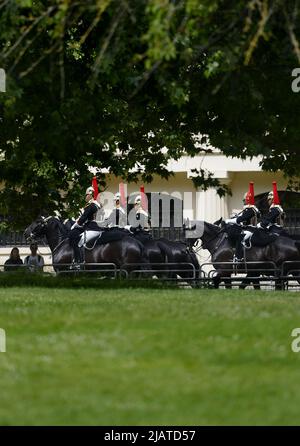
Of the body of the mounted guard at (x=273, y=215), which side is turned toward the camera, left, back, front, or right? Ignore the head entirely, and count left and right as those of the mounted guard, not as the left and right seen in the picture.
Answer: left

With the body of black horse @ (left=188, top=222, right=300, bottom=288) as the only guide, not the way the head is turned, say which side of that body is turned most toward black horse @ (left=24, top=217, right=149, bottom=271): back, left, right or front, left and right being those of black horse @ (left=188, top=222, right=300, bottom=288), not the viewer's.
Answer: front

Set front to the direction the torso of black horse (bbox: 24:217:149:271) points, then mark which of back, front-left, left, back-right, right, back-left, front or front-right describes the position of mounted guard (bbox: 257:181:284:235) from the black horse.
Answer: back

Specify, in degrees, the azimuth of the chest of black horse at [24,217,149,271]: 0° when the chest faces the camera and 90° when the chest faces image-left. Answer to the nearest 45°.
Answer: approximately 90°

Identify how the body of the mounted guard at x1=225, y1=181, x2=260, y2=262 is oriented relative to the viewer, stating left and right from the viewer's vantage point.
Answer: facing to the left of the viewer

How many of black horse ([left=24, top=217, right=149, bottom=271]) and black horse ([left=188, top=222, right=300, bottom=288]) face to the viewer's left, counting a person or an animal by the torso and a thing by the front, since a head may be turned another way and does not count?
2

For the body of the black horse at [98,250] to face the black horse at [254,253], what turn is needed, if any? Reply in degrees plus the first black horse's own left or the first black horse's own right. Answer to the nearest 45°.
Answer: approximately 180°

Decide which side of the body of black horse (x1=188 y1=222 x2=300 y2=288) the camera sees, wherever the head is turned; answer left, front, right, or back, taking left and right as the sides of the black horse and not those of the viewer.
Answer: left

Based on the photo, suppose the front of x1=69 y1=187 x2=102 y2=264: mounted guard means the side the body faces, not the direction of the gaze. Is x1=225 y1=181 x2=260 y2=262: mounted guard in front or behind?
behind

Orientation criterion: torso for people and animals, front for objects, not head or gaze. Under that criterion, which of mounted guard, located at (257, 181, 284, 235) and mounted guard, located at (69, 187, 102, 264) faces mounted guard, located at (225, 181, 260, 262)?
mounted guard, located at (257, 181, 284, 235)

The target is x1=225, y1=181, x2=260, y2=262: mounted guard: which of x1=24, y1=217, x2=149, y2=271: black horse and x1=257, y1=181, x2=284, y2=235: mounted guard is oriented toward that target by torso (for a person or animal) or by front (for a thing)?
x1=257, y1=181, x2=284, y2=235: mounted guard

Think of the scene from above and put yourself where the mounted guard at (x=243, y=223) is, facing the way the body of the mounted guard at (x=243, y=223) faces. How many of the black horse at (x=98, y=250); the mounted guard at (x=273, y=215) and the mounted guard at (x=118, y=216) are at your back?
1

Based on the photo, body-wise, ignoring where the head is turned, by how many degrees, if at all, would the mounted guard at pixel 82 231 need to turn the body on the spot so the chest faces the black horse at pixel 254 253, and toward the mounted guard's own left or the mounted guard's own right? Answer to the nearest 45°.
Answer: approximately 180°
